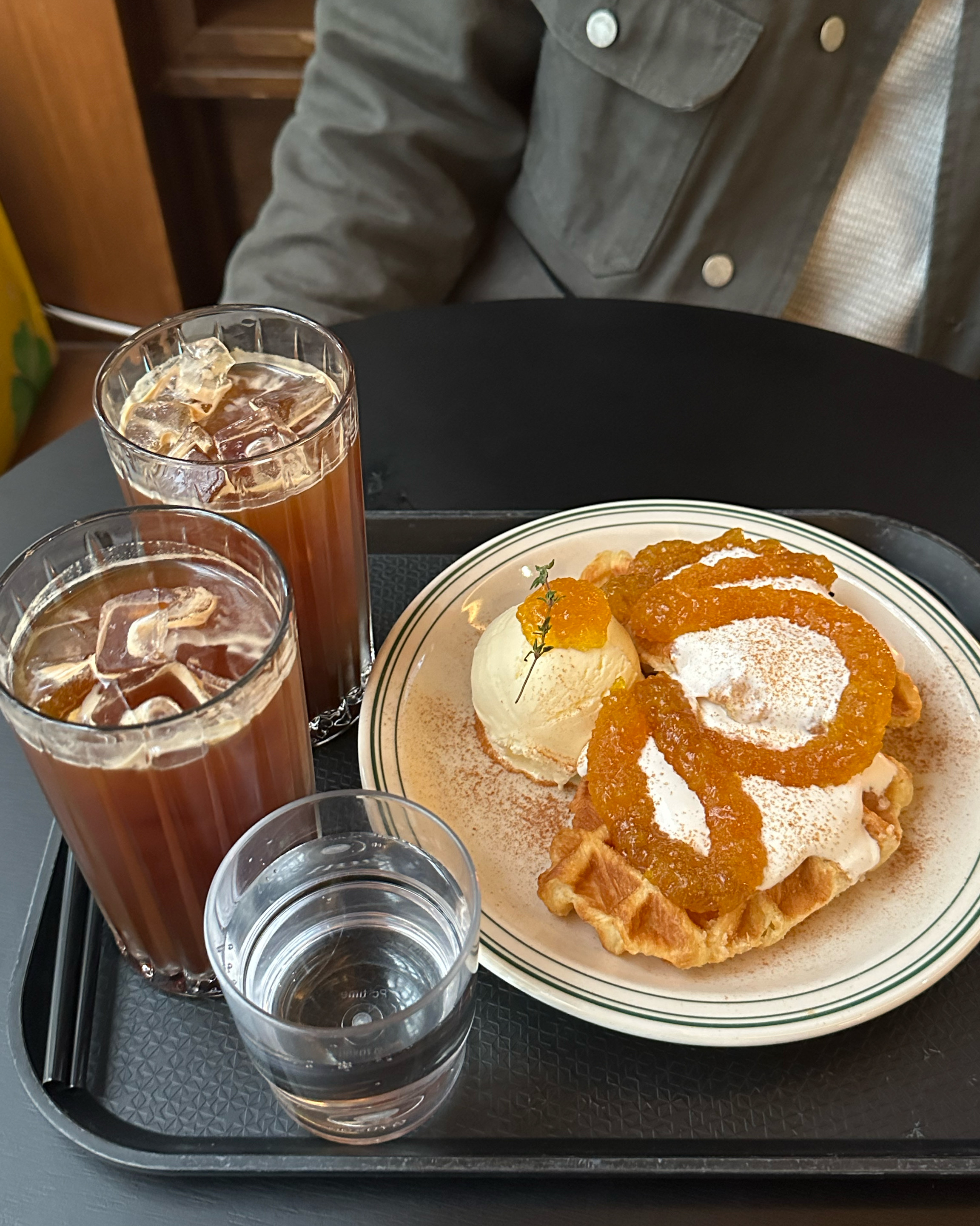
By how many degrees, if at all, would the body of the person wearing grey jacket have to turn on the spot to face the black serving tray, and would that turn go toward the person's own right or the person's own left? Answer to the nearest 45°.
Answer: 0° — they already face it

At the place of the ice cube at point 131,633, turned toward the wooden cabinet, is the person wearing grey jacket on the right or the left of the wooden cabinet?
right

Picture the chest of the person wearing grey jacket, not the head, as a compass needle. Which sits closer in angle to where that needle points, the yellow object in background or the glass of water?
the glass of water

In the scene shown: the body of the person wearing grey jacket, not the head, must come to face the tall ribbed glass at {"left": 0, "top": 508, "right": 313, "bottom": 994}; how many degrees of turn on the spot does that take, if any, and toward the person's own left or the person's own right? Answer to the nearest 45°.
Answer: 0° — they already face it

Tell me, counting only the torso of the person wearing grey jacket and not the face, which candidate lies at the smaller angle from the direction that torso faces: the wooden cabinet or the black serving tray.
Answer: the black serving tray

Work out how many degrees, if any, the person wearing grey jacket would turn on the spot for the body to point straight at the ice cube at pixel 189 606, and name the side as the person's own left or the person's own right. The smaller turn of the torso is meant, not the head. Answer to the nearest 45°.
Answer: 0° — they already face it

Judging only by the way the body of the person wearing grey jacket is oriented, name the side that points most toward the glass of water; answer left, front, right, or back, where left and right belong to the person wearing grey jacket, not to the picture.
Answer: front

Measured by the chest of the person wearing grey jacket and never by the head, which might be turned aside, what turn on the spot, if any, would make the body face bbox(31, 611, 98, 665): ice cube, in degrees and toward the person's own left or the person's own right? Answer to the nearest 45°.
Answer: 0° — they already face it

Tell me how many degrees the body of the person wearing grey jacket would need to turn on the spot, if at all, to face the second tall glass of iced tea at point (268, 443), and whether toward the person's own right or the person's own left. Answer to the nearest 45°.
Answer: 0° — they already face it

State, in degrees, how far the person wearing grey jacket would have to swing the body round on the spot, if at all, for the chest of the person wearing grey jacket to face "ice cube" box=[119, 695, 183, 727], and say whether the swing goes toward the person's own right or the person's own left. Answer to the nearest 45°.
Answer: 0° — they already face it

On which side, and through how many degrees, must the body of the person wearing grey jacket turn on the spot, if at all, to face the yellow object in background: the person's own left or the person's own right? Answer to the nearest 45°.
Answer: approximately 90° to the person's own right

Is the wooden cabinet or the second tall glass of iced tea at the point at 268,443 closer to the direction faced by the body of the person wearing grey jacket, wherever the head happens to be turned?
the second tall glass of iced tea

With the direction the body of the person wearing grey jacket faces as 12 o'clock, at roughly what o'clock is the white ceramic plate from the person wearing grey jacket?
The white ceramic plate is roughly at 12 o'clock from the person wearing grey jacket.

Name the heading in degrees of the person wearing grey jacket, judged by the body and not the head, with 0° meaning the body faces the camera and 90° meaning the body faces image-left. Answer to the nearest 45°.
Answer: approximately 0°

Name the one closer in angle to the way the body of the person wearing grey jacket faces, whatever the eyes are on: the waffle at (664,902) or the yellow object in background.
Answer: the waffle

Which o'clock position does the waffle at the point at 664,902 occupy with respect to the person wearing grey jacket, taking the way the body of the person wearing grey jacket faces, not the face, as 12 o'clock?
The waffle is roughly at 12 o'clock from the person wearing grey jacket.
